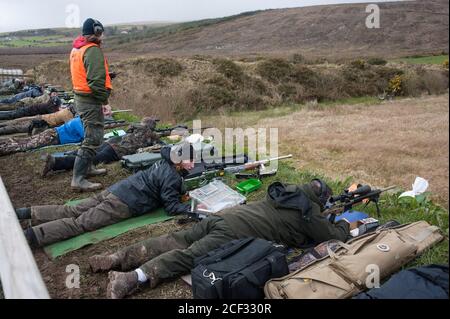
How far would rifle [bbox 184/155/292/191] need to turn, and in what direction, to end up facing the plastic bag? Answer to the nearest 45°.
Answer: approximately 45° to its right

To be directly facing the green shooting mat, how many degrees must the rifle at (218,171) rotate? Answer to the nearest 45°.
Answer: approximately 135° to its right

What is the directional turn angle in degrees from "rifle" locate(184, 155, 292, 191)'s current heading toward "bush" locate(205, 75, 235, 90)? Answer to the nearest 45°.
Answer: approximately 90° to its left

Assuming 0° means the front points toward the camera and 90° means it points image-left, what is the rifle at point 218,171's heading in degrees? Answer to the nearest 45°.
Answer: approximately 270°

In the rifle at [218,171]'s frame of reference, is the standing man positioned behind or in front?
behind

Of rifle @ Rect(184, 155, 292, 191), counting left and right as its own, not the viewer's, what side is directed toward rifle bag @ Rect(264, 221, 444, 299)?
right

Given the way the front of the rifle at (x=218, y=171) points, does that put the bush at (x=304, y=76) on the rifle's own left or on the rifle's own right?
on the rifle's own left

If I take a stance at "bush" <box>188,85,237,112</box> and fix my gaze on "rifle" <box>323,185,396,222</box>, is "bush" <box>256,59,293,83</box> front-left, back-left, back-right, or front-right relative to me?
back-left

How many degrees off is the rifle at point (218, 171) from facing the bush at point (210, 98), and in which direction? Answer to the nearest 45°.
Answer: approximately 90° to its left
